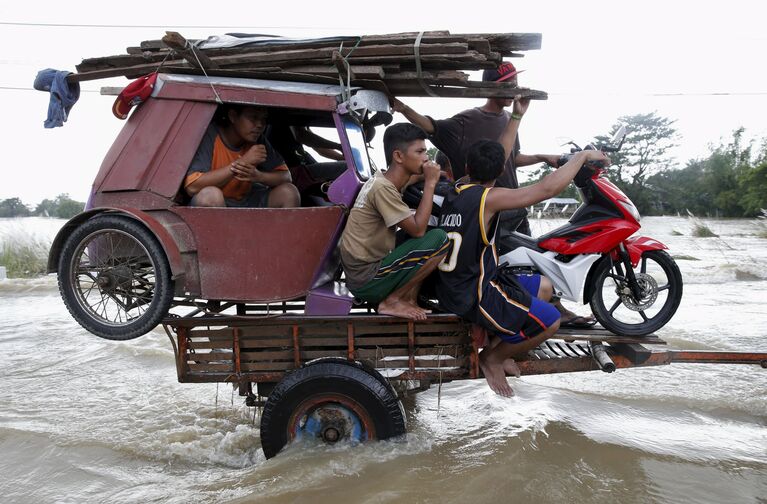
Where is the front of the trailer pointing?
to the viewer's right

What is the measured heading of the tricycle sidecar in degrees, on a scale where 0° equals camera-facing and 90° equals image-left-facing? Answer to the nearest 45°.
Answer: approximately 270°

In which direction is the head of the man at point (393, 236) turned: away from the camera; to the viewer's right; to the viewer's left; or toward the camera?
to the viewer's right

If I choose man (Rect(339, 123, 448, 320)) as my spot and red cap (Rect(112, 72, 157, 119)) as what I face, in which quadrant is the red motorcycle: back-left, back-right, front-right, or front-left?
back-right

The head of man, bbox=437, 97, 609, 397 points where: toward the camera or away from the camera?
away from the camera
